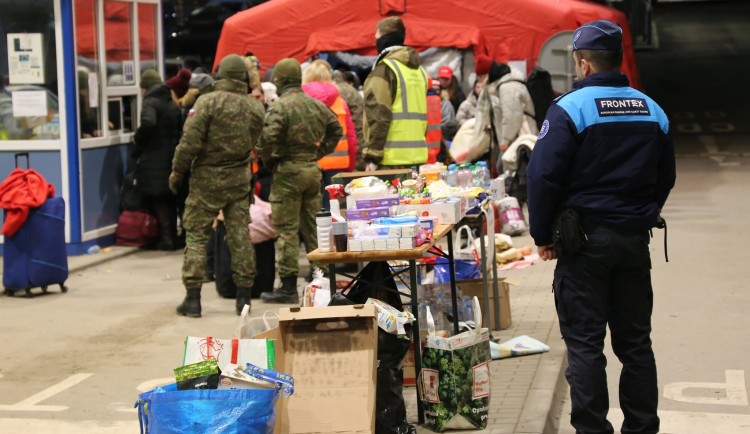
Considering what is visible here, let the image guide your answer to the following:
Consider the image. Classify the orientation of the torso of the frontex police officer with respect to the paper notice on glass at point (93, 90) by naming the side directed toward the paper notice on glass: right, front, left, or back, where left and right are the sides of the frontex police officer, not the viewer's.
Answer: front

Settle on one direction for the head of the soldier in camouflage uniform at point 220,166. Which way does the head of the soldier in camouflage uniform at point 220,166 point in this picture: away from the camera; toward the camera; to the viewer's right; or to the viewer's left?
away from the camera

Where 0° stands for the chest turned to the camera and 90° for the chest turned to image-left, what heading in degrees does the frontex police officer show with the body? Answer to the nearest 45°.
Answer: approximately 135°

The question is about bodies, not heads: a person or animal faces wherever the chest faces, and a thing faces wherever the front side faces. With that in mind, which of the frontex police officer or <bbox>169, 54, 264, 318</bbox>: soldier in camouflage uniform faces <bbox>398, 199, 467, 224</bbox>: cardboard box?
the frontex police officer

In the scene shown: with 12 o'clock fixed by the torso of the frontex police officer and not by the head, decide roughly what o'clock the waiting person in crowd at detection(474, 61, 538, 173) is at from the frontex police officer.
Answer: The waiting person in crowd is roughly at 1 o'clock from the frontex police officer.

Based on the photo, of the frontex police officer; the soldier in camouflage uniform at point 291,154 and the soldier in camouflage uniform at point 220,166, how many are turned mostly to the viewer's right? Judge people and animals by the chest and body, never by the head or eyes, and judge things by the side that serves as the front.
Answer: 0

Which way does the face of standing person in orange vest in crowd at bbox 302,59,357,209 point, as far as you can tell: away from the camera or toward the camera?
away from the camera

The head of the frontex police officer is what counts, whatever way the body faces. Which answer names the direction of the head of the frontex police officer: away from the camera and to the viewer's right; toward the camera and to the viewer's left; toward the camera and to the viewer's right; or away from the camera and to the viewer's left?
away from the camera and to the viewer's left

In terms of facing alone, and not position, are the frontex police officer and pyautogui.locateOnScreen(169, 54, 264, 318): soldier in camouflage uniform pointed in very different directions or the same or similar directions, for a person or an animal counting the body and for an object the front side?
same or similar directions

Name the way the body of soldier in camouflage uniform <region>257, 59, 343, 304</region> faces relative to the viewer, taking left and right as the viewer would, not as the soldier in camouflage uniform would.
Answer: facing away from the viewer and to the left of the viewer

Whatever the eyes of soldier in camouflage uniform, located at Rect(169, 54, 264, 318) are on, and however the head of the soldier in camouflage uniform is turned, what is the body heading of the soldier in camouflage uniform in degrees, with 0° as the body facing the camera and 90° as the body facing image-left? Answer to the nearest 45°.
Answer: approximately 180°

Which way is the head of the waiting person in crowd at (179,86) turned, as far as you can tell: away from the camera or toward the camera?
away from the camera
